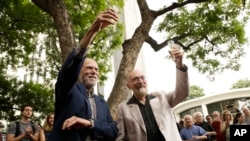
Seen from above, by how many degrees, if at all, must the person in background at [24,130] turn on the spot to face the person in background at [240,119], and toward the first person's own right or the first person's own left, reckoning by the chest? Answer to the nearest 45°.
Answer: approximately 45° to the first person's own left

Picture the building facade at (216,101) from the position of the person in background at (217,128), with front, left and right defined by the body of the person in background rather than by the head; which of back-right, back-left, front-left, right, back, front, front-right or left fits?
back-right

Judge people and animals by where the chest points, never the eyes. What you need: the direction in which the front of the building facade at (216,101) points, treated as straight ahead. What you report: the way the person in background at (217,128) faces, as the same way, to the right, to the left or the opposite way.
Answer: the same way

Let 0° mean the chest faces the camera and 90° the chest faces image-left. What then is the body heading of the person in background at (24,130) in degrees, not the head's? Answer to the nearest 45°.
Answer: approximately 315°

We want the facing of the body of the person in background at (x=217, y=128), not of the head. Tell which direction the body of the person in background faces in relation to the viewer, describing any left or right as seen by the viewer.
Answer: facing the viewer and to the left of the viewer

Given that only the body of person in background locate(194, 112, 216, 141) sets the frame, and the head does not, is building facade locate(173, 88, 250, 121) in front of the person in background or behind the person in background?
behind

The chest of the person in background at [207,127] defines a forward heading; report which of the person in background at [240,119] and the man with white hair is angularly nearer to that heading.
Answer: the man with white hair

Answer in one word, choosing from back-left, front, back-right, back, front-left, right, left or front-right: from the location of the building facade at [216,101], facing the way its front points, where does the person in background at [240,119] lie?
front-left

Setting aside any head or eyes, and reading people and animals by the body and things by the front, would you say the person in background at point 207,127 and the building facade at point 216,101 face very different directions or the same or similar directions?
same or similar directions

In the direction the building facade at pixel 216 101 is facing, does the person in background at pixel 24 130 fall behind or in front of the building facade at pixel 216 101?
in front

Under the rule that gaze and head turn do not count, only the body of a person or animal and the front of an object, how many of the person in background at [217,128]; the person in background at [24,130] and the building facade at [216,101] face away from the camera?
0
